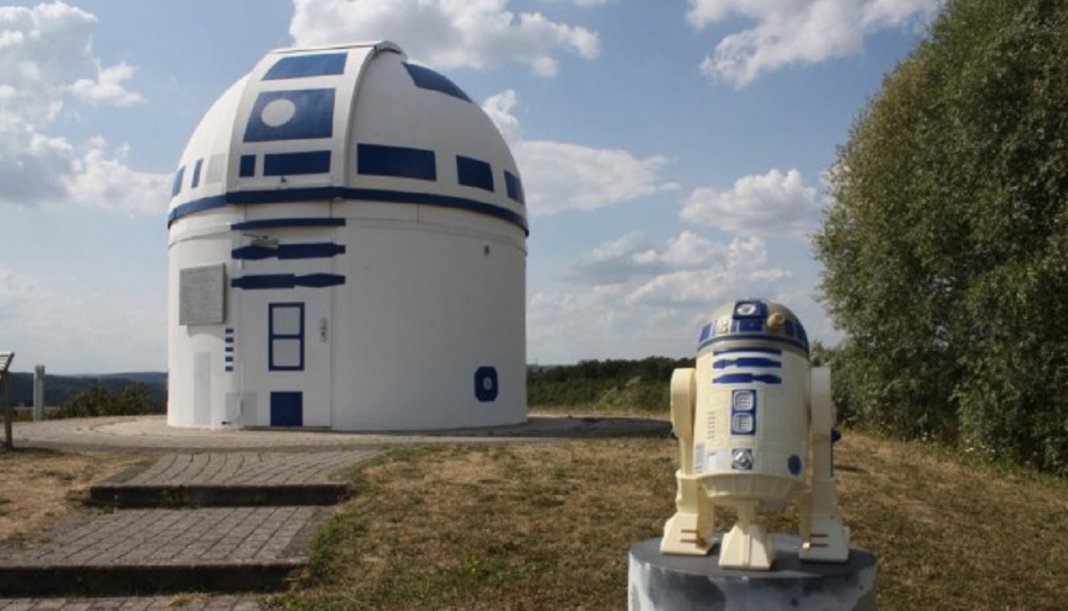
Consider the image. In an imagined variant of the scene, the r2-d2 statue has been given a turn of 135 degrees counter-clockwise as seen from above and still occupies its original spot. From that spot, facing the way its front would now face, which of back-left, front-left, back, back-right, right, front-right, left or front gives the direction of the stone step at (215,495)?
left

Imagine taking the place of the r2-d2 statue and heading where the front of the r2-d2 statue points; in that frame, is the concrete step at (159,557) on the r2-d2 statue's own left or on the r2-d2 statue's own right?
on the r2-d2 statue's own right

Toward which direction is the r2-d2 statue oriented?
toward the camera

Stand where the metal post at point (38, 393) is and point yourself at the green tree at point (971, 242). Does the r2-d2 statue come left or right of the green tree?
right

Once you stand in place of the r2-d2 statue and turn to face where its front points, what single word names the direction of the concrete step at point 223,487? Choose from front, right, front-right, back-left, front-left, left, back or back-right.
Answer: back-right

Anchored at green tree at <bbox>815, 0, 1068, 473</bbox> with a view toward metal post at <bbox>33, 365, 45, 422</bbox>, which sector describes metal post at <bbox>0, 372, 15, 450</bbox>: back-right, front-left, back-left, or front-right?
front-left

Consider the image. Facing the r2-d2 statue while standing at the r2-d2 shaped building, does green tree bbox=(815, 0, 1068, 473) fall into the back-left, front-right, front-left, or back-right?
front-left

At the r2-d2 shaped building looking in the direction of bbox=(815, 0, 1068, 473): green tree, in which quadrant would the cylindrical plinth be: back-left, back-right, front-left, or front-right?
front-right

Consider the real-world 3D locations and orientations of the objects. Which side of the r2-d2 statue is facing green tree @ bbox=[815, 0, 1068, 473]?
back

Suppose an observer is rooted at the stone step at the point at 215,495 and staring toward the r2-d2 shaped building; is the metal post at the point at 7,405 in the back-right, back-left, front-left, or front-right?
front-left
